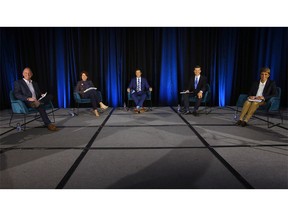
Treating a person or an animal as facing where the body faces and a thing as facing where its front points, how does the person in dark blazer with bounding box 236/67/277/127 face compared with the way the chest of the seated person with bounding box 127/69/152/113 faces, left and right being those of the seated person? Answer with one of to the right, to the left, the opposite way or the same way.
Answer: to the right

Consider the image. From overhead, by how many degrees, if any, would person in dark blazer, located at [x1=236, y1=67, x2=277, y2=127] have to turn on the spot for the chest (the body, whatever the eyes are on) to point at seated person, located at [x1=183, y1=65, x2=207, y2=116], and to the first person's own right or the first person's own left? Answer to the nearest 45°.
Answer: approximately 90° to the first person's own right

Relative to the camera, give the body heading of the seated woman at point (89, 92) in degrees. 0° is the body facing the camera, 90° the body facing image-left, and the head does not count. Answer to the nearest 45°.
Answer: approximately 315°

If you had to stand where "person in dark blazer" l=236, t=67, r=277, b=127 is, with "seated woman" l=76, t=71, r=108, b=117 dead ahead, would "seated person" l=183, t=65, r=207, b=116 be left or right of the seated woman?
right

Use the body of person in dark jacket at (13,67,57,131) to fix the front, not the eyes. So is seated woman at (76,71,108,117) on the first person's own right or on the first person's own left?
on the first person's own left

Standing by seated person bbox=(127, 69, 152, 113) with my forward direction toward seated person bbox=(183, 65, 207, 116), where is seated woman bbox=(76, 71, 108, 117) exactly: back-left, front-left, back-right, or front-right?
back-right

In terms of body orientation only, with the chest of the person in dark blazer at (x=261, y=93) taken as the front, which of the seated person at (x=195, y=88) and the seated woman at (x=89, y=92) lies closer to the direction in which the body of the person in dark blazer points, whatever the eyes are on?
the seated woman
